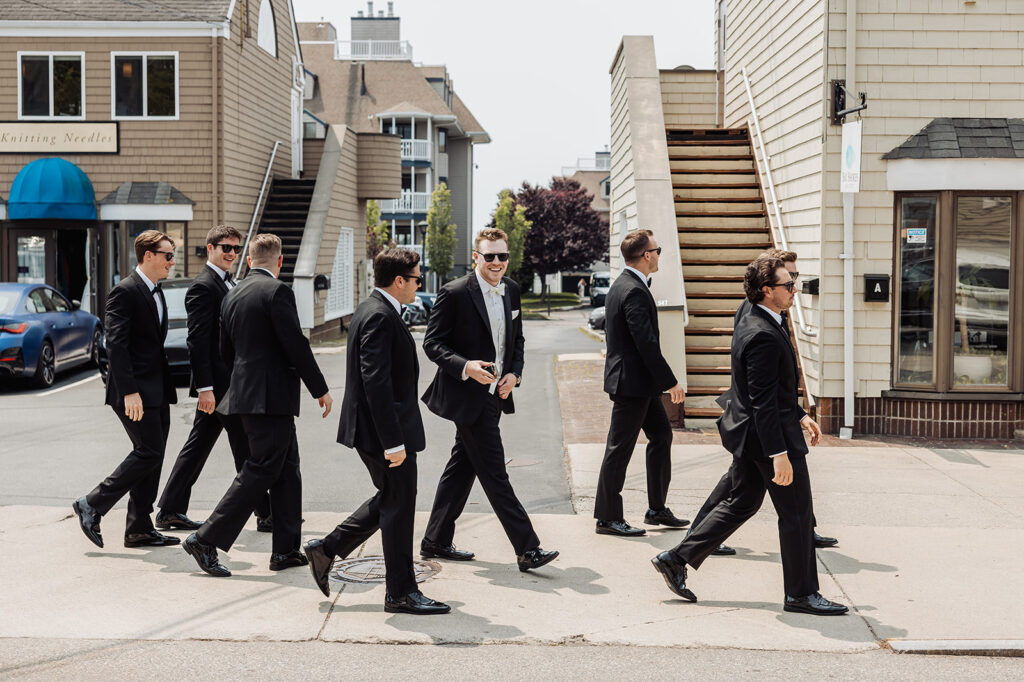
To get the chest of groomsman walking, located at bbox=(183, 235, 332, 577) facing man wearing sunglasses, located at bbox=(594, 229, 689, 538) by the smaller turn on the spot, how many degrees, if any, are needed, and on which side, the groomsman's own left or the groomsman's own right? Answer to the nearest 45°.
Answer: approximately 45° to the groomsman's own right

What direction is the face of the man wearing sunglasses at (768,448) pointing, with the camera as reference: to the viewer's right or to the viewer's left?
to the viewer's right

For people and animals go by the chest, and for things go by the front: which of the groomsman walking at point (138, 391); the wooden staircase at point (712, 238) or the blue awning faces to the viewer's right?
the groomsman walking

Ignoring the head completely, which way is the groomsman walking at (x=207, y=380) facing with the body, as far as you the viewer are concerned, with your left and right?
facing to the right of the viewer

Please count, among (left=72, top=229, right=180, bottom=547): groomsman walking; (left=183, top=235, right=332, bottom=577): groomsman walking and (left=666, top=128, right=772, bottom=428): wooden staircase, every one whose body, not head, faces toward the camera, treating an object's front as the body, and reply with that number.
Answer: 1

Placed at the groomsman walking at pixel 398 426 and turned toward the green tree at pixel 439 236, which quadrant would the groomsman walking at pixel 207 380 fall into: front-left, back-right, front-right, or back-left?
front-left

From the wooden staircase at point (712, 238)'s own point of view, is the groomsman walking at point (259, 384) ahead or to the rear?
ahead

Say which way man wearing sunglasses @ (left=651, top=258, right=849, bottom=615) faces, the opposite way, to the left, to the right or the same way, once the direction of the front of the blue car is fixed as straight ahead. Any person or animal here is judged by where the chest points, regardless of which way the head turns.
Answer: to the right

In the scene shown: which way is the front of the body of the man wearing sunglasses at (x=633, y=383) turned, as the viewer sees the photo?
to the viewer's right

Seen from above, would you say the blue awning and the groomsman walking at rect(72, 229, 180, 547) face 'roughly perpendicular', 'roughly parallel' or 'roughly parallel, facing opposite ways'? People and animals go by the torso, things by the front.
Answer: roughly perpendicular

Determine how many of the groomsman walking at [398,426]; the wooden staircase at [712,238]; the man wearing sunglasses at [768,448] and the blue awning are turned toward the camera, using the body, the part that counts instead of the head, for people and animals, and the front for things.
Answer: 2

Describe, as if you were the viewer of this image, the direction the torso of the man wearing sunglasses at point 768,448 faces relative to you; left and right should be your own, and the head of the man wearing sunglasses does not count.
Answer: facing to the right of the viewer

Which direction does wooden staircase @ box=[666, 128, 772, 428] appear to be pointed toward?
toward the camera

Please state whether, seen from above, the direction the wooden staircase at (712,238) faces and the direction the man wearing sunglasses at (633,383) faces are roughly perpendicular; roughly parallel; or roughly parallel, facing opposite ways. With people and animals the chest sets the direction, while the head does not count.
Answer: roughly perpendicular

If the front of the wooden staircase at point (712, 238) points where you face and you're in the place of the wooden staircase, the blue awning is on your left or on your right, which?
on your right

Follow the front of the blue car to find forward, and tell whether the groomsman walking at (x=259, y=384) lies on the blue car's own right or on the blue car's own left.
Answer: on the blue car's own right

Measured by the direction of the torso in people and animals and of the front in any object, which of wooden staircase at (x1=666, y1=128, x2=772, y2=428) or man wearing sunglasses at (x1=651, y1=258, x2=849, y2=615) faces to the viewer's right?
the man wearing sunglasses

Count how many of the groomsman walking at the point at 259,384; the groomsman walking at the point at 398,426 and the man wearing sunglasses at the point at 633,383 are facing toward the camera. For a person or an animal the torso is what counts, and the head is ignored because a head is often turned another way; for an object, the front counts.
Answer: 0

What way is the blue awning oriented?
toward the camera
